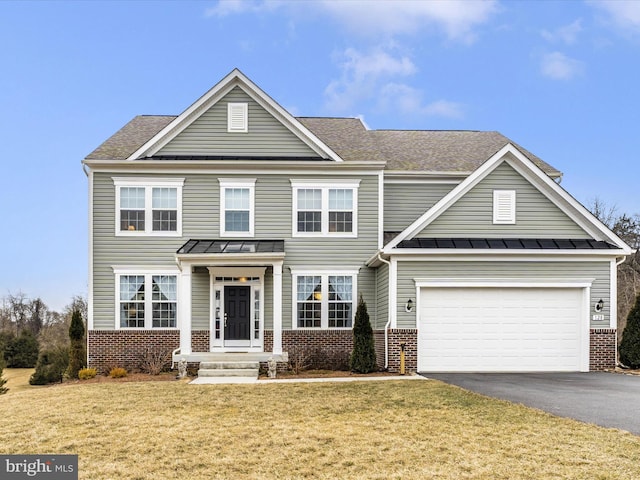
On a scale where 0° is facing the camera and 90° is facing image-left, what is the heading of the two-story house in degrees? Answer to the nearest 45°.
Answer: approximately 0°

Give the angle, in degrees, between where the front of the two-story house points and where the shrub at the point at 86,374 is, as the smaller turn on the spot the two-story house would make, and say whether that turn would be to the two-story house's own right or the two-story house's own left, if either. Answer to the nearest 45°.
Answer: approximately 45° to the two-story house's own right

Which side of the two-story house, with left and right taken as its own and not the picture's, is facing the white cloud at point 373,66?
back

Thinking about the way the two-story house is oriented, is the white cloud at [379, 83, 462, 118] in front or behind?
behind

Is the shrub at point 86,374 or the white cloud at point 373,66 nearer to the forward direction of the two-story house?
the shrub
